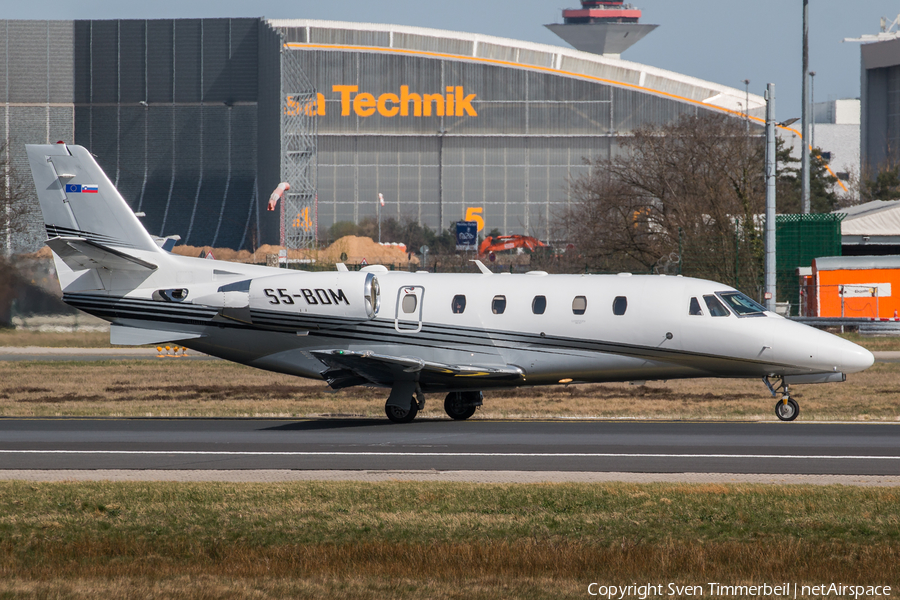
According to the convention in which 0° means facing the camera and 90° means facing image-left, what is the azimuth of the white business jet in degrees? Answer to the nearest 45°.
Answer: approximately 270°

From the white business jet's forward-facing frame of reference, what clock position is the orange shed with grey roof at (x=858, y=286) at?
The orange shed with grey roof is roughly at 10 o'clock from the white business jet.
